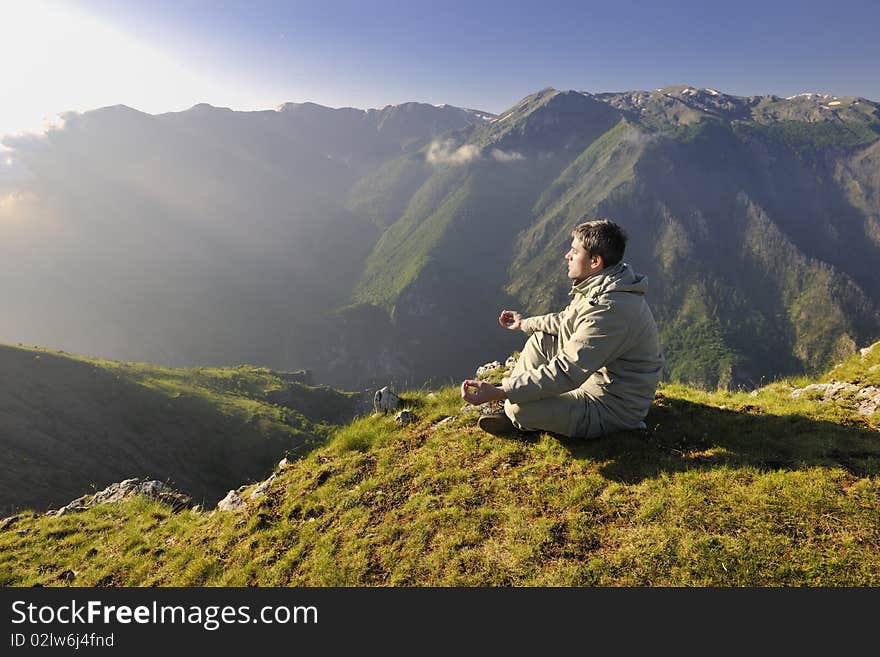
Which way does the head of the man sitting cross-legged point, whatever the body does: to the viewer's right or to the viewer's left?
to the viewer's left

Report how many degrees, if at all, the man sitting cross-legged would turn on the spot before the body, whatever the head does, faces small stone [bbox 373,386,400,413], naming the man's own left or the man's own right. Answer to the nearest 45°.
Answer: approximately 45° to the man's own right

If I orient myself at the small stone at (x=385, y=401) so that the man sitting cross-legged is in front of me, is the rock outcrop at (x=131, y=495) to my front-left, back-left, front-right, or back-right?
back-right

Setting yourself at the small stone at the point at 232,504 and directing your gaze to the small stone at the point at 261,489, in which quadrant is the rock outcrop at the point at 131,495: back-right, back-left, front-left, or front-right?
back-left

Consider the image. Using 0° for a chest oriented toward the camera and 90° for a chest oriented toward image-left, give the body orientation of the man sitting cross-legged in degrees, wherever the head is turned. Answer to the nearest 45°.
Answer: approximately 90°

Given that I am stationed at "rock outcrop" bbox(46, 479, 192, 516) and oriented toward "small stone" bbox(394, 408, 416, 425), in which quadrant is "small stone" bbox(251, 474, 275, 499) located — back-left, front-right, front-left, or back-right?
front-right
